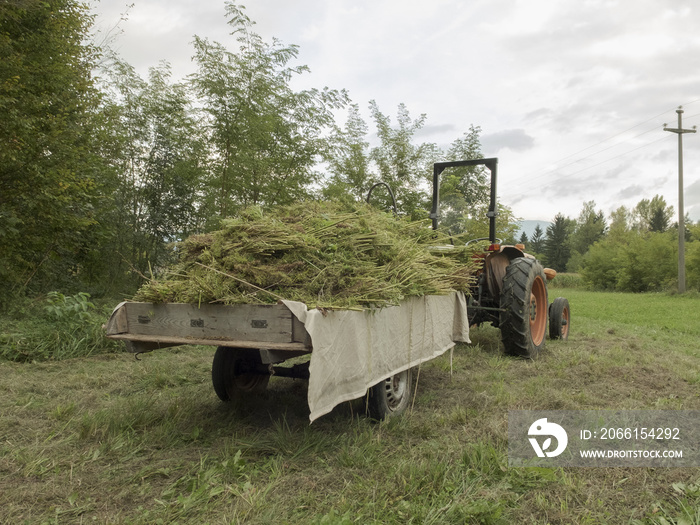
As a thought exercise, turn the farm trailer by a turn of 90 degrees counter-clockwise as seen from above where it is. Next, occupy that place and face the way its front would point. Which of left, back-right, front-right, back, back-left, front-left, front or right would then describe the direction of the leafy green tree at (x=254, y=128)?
front-right

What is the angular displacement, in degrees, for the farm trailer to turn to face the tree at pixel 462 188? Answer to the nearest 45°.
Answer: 0° — it already faces it

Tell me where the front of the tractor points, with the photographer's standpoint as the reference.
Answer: facing away from the viewer and to the right of the viewer

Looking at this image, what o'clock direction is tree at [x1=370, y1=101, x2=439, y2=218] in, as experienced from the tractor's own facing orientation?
The tree is roughly at 10 o'clock from the tractor.

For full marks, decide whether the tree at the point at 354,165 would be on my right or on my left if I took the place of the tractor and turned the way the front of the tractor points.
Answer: on my left

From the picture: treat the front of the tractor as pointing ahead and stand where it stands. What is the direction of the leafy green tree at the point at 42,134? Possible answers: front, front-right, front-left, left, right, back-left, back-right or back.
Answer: back-left

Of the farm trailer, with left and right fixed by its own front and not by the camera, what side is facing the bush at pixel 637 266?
front

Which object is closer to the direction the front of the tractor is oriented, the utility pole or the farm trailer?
the utility pole

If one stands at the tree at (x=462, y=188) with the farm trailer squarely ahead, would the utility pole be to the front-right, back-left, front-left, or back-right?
back-left

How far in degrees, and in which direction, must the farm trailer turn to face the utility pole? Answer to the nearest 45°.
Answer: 0° — it already faces it

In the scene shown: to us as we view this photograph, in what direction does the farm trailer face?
facing away from the viewer and to the right of the viewer

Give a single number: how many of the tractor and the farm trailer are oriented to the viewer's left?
0

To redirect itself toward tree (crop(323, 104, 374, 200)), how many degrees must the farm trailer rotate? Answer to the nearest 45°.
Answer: approximately 45° to its left
